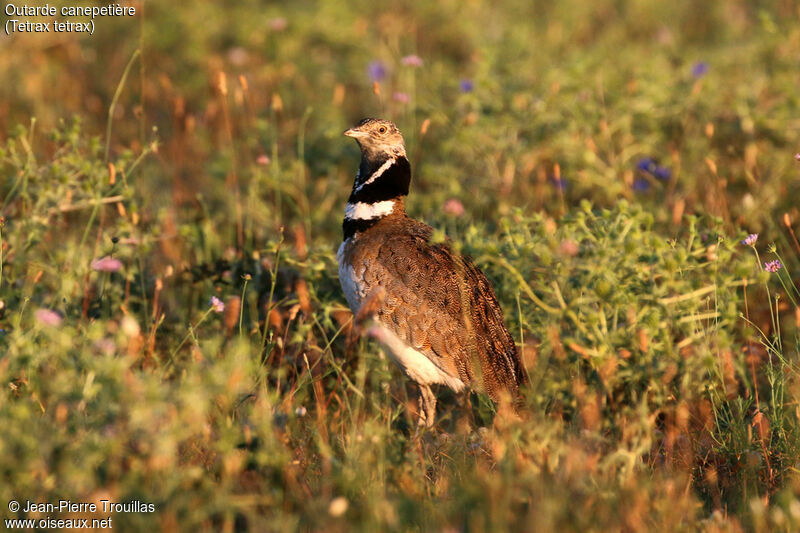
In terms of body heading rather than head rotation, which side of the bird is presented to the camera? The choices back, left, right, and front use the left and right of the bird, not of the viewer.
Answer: left

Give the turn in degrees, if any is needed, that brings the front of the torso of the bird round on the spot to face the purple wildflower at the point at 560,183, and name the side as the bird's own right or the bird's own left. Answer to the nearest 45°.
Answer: approximately 90° to the bird's own right

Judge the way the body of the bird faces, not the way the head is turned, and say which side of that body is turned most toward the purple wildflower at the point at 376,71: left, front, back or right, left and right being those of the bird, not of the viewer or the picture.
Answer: right

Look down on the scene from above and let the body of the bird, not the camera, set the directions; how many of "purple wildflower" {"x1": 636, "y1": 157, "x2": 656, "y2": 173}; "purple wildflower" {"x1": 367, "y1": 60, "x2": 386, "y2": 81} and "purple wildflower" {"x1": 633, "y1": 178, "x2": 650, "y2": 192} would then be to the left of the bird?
0

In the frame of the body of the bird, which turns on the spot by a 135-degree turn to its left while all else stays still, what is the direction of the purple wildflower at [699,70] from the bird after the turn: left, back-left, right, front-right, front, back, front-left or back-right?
left

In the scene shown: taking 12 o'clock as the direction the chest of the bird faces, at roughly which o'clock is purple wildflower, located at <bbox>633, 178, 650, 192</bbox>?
The purple wildflower is roughly at 4 o'clock from the bird.

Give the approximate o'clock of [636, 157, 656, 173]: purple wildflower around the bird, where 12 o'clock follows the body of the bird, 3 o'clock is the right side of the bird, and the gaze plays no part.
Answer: The purple wildflower is roughly at 4 o'clock from the bird.

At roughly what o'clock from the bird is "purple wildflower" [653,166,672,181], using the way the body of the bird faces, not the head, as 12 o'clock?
The purple wildflower is roughly at 4 o'clock from the bird.
